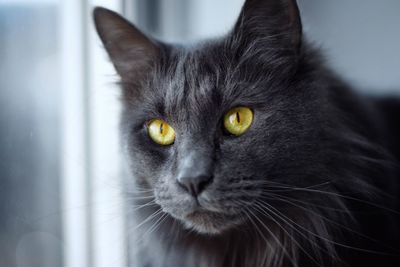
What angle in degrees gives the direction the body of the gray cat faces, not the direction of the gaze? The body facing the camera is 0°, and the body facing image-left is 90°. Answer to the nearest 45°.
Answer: approximately 45°
